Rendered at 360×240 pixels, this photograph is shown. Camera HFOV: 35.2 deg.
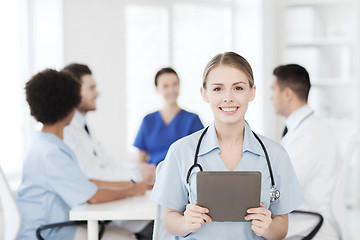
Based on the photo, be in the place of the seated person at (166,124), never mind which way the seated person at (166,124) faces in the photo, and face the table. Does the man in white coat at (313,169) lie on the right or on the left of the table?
left

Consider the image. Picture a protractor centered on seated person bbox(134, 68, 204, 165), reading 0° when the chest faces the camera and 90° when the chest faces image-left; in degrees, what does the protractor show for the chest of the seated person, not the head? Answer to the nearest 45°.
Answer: approximately 0°

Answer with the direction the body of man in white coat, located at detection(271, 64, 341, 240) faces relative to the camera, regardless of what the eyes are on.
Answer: to the viewer's left

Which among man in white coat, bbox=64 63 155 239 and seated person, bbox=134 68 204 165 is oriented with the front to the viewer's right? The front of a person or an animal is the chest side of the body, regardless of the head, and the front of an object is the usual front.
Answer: the man in white coat

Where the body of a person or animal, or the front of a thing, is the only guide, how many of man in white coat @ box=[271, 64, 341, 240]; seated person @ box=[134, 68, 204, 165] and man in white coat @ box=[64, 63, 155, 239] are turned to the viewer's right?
1

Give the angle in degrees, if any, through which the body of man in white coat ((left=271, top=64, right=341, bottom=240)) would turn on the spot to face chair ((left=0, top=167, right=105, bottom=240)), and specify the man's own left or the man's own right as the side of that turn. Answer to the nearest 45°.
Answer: approximately 45° to the man's own left

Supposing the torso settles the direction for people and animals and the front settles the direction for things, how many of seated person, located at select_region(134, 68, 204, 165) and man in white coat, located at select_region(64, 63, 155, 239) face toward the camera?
1

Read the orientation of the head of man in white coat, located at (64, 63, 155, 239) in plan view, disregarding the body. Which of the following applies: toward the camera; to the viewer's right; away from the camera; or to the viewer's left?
to the viewer's right

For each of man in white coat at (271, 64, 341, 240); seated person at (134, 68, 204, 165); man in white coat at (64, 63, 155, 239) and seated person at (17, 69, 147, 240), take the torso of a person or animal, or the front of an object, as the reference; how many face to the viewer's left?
1

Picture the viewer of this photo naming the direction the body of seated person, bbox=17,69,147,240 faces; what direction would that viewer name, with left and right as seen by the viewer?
facing away from the viewer and to the right of the viewer

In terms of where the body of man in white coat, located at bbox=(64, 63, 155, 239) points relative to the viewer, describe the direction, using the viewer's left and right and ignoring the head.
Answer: facing to the right of the viewer

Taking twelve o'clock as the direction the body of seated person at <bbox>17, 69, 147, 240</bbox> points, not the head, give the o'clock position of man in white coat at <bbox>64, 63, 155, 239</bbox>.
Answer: The man in white coat is roughly at 11 o'clock from the seated person.

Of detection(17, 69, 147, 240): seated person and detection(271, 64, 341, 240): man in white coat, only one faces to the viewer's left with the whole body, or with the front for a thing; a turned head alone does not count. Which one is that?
the man in white coat

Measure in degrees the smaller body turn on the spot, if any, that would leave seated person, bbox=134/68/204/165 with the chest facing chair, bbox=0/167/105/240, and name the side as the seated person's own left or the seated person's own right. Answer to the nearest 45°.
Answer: approximately 45° to the seated person's own right

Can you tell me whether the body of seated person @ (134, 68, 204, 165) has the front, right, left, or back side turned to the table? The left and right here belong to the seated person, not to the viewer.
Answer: front

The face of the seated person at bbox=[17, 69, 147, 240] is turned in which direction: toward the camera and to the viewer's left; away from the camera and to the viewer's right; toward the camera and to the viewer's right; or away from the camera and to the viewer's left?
away from the camera and to the viewer's right
